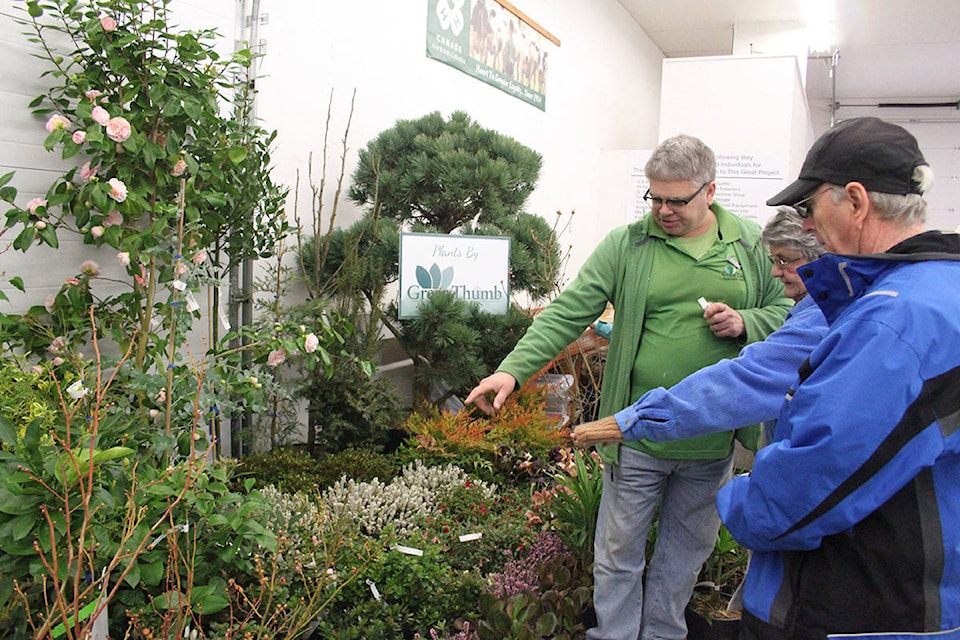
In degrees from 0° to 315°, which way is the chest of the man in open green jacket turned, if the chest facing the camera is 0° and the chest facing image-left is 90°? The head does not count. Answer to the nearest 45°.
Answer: approximately 0°

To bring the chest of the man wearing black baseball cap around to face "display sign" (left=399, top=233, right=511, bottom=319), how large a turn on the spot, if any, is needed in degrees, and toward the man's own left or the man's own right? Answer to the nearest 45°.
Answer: approximately 45° to the man's own right

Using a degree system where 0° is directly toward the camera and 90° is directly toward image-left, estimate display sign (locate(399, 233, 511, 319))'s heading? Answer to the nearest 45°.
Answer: approximately 0°

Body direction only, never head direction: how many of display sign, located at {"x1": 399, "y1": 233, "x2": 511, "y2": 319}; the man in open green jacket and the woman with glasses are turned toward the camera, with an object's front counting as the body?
2

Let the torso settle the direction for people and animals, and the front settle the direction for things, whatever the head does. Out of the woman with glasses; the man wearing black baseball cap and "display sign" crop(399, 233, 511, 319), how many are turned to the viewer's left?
2

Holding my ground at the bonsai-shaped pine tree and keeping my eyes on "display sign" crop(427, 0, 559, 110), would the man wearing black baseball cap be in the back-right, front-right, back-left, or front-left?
back-right

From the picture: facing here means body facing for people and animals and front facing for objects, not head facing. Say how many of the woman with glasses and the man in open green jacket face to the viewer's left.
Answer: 1

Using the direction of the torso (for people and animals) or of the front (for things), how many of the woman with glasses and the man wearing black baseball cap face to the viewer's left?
2

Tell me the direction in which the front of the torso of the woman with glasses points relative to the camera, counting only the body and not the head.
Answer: to the viewer's left

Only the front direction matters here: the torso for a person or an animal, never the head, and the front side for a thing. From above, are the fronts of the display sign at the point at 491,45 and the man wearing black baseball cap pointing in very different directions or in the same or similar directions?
very different directions
